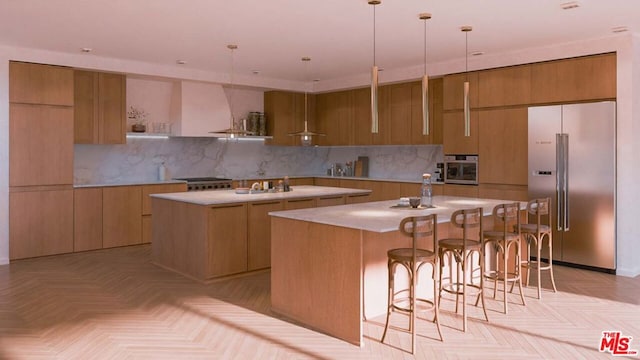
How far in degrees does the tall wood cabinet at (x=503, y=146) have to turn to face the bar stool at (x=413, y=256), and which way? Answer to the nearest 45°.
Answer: approximately 45° to its left

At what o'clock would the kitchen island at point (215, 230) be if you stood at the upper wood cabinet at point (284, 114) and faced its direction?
The kitchen island is roughly at 2 o'clock from the upper wood cabinet.

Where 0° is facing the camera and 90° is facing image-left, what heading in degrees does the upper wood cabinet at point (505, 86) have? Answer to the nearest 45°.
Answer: approximately 45°

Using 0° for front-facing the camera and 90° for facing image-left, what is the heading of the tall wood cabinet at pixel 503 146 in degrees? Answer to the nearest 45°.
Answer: approximately 45°
